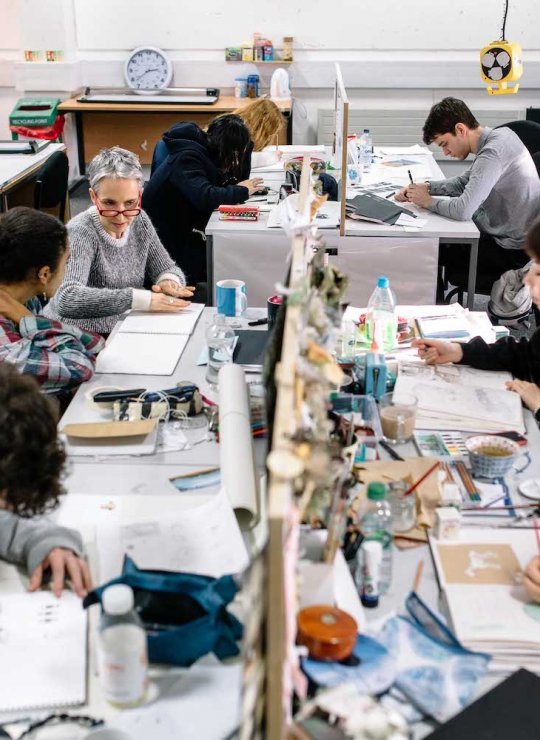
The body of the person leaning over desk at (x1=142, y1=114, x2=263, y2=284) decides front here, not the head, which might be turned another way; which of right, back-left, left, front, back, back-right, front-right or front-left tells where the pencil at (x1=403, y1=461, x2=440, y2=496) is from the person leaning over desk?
right

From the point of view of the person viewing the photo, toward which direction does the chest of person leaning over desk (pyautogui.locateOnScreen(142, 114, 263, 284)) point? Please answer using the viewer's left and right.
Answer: facing to the right of the viewer

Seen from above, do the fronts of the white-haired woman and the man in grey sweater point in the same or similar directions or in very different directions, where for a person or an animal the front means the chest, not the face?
very different directions

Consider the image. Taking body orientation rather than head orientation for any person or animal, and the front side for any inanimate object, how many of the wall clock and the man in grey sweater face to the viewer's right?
0

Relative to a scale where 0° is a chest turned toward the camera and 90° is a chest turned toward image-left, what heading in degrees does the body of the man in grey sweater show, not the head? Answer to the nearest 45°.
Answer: approximately 90°

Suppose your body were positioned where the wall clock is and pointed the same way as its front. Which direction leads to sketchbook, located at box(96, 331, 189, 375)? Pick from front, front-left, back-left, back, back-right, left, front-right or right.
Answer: front

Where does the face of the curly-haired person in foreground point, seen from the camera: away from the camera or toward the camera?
away from the camera

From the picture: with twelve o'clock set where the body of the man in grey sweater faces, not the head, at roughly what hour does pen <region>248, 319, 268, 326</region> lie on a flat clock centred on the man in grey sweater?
The pen is roughly at 10 o'clock from the man in grey sweater.

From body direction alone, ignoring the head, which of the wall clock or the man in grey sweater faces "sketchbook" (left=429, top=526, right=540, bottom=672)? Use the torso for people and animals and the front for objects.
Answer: the wall clock

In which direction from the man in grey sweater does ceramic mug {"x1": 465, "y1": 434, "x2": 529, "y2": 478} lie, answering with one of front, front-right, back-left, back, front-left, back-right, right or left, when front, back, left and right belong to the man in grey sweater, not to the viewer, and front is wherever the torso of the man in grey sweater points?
left

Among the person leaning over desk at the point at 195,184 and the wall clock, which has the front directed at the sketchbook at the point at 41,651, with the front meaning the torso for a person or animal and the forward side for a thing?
the wall clock

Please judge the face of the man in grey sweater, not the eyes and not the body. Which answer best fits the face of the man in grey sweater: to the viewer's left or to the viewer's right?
to the viewer's left

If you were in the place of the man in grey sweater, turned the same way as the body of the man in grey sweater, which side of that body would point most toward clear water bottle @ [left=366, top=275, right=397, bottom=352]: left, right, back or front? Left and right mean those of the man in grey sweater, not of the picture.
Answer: left

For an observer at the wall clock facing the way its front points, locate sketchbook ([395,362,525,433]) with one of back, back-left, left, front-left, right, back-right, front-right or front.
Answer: front

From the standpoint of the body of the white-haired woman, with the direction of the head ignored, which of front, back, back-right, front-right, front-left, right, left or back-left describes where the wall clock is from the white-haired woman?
back-left

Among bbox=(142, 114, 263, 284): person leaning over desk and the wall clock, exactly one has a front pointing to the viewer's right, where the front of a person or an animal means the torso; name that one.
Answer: the person leaning over desk

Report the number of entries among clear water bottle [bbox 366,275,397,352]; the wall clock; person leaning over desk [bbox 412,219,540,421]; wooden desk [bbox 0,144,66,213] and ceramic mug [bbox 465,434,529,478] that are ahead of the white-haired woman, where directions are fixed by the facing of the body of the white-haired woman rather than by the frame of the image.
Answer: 3

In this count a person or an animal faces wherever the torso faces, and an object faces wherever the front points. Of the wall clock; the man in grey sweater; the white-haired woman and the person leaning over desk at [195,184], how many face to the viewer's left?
1

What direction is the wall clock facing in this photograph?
toward the camera

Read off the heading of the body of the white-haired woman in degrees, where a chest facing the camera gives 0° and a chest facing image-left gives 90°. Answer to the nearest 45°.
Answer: approximately 315°

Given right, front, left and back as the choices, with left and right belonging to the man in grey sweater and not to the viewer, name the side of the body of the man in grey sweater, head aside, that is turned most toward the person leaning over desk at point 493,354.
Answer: left
